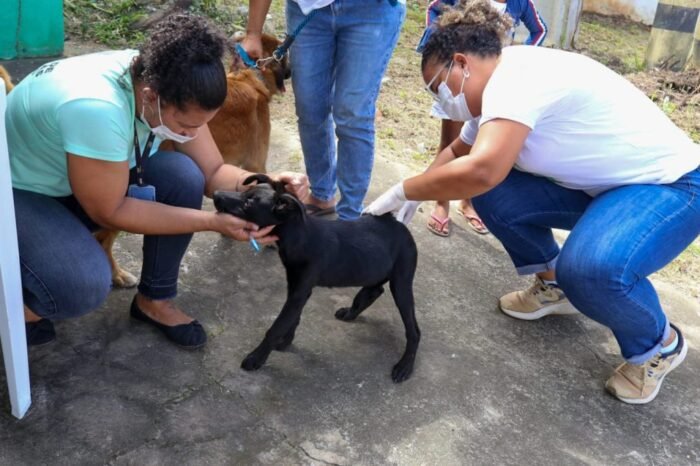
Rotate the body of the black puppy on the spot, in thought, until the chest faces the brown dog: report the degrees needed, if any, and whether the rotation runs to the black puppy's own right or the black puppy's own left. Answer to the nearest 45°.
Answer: approximately 90° to the black puppy's own right

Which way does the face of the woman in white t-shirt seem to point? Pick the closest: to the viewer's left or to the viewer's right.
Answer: to the viewer's left

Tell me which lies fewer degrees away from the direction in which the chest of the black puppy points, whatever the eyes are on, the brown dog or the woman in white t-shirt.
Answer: the brown dog

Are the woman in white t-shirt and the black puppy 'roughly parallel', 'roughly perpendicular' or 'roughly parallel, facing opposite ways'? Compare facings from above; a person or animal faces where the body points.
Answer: roughly parallel

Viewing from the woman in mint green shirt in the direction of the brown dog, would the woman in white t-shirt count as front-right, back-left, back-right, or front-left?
front-right

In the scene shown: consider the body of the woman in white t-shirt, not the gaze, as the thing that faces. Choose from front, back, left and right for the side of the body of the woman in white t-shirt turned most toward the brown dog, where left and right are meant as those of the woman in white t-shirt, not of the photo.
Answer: front

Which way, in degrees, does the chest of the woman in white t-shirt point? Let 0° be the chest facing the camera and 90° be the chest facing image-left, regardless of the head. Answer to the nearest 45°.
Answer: approximately 90°

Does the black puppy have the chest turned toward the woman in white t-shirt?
no

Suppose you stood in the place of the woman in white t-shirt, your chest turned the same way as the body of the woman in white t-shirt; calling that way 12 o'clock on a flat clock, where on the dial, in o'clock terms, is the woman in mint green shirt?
The woman in mint green shirt is roughly at 11 o'clock from the woman in white t-shirt.

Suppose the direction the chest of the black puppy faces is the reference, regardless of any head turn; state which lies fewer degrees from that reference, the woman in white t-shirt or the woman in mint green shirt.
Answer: the woman in mint green shirt

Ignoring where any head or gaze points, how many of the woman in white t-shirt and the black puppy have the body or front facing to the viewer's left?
2

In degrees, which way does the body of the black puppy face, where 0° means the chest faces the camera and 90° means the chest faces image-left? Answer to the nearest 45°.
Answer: approximately 90°
